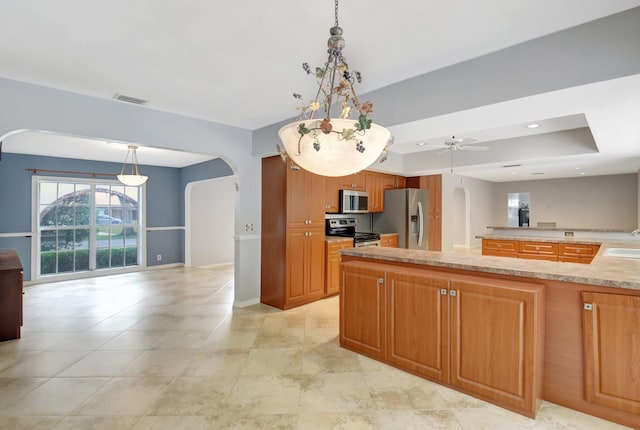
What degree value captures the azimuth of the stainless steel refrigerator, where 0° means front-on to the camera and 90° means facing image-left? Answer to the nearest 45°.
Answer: approximately 315°

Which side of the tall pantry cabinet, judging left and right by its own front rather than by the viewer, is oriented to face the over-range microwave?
left

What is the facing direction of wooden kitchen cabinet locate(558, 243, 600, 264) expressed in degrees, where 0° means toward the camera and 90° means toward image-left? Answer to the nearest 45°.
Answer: approximately 0°

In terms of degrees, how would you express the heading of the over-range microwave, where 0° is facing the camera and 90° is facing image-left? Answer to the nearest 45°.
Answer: approximately 315°

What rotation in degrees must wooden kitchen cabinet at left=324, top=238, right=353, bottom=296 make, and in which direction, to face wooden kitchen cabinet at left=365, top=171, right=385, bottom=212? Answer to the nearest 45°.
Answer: approximately 90° to its left

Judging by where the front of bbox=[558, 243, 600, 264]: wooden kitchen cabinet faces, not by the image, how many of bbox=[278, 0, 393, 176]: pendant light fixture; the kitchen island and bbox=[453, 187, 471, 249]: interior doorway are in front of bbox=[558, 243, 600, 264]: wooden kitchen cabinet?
2

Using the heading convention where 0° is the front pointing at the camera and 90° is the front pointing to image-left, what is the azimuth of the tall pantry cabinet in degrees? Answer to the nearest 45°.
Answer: approximately 315°

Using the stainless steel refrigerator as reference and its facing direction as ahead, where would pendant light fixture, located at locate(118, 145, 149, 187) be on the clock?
The pendant light fixture is roughly at 4 o'clock from the stainless steel refrigerator.

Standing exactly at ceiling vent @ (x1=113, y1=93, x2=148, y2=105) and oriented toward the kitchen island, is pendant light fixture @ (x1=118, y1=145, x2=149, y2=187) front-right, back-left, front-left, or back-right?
back-left

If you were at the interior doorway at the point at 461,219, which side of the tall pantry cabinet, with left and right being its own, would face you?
left
